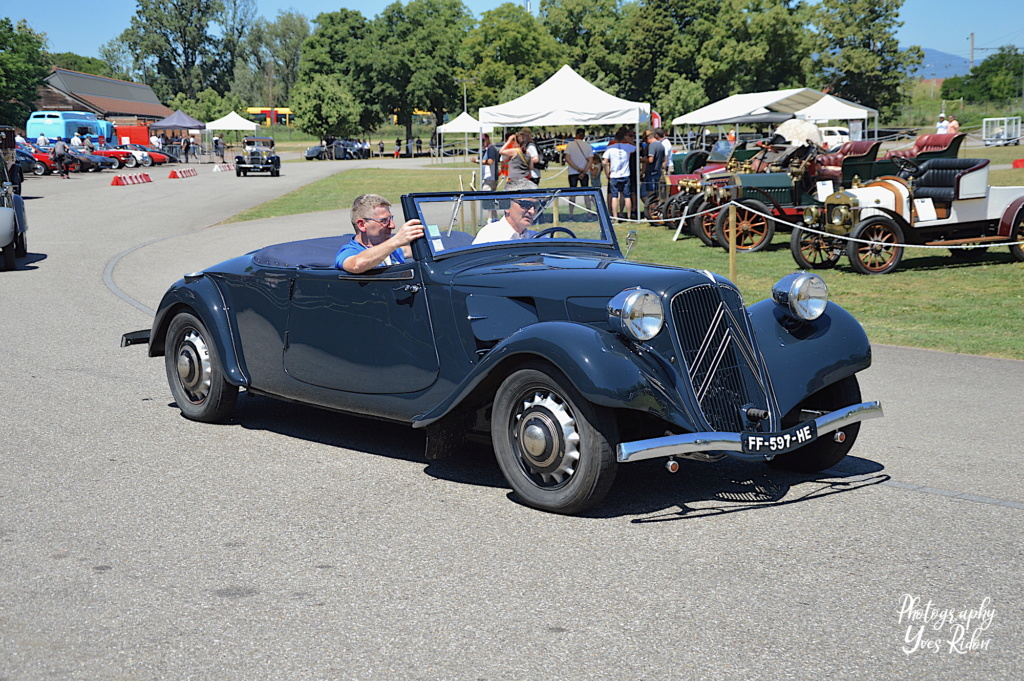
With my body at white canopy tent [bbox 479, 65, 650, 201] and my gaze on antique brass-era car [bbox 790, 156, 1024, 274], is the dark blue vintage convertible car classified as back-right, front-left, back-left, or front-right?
front-right

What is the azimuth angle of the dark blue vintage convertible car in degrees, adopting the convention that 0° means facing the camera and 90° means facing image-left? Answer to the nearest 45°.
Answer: approximately 315°

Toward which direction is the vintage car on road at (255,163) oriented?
toward the camera

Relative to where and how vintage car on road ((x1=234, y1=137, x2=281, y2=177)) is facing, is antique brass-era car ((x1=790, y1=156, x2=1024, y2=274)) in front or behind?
in front

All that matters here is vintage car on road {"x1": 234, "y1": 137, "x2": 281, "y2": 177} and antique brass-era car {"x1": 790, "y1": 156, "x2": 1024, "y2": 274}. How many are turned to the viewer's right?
0

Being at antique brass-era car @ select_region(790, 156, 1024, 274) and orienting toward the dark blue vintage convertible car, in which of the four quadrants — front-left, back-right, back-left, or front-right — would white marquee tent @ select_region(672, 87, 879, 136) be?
back-right

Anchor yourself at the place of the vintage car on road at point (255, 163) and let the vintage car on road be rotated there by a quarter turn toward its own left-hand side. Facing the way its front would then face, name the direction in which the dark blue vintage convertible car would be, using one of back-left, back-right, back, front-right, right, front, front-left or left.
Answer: right

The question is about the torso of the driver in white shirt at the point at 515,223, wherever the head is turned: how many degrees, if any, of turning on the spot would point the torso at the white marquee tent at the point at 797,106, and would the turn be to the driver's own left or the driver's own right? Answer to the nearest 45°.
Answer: approximately 135° to the driver's own left

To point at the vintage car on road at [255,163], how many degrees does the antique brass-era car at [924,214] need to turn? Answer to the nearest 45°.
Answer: approximately 90° to its right

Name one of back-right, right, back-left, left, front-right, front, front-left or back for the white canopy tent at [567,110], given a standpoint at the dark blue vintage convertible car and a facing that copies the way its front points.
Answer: back-left

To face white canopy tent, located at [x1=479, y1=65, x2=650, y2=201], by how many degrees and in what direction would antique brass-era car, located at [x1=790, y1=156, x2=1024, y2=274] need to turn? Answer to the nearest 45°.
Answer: approximately 90° to its right

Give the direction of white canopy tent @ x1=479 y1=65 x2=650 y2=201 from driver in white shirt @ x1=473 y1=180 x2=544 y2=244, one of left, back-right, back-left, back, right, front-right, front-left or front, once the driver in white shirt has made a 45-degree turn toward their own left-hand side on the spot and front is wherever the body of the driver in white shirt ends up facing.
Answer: left

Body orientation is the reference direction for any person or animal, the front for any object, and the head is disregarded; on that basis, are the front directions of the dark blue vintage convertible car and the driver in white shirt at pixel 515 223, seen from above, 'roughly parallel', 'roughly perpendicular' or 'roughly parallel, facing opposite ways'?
roughly parallel

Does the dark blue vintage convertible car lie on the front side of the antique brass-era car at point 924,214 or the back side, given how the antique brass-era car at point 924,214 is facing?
on the front side
